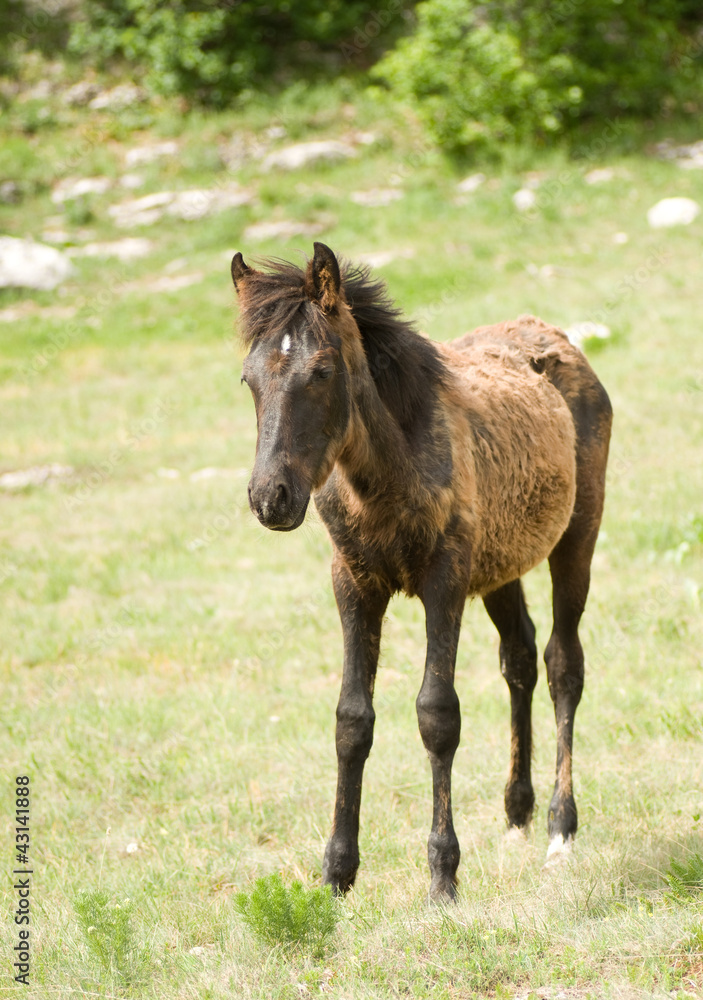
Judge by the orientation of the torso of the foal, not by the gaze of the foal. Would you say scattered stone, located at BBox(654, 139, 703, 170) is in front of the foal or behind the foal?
behind

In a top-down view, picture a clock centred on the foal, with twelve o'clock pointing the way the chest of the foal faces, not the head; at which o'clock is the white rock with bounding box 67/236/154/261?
The white rock is roughly at 4 o'clock from the foal.

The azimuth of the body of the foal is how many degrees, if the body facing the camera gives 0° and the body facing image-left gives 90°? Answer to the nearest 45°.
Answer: approximately 45°

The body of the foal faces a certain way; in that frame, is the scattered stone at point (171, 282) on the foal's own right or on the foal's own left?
on the foal's own right

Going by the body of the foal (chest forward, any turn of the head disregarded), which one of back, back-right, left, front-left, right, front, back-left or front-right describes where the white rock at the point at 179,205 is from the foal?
back-right

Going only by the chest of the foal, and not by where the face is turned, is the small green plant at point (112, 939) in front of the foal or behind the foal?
in front

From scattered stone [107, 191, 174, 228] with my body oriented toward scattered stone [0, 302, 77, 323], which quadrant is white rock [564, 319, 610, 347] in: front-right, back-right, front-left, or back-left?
front-left

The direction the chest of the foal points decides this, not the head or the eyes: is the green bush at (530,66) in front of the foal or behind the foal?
behind

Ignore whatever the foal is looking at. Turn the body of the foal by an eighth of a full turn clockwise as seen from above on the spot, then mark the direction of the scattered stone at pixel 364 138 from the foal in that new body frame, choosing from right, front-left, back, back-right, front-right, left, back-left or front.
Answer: right

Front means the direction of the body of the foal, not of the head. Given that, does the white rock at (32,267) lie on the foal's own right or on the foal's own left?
on the foal's own right

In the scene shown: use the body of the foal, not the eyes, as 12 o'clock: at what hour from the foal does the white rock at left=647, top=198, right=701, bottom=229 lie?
The white rock is roughly at 5 o'clock from the foal.

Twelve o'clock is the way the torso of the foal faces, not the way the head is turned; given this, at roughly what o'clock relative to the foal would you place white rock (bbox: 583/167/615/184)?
The white rock is roughly at 5 o'clock from the foal.

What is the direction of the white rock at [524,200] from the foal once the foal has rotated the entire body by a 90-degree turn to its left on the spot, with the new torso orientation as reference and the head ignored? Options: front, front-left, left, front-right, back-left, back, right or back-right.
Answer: back-left
